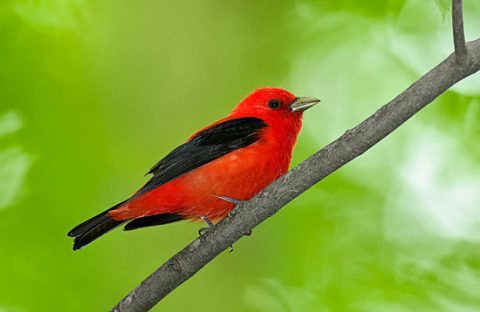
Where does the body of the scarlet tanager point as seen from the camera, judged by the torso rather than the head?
to the viewer's right
